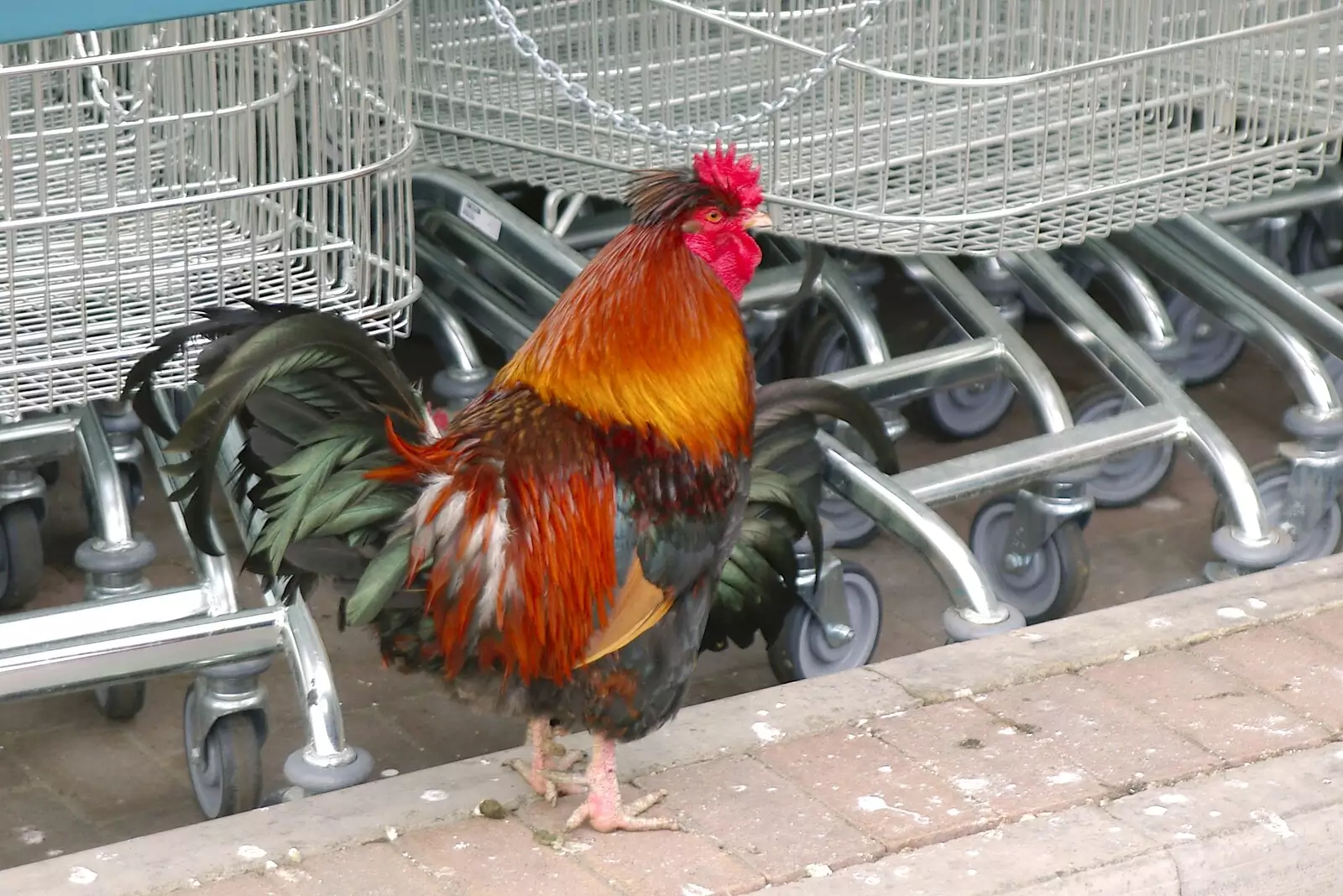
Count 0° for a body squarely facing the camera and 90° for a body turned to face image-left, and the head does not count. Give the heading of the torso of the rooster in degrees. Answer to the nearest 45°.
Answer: approximately 270°

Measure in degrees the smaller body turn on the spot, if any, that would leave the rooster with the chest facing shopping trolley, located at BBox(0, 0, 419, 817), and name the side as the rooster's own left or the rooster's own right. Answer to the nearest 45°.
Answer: approximately 135° to the rooster's own left
